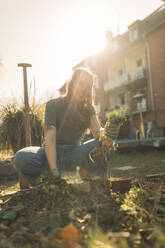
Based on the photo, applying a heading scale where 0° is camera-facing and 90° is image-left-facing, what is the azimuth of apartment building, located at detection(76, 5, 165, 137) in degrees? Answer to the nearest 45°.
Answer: approximately 45°

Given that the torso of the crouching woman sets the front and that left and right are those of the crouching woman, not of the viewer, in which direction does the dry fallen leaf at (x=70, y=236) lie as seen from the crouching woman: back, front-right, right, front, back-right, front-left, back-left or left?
front-right

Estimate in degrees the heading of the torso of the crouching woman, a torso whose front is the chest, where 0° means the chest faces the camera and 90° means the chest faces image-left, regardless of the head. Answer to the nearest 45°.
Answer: approximately 315°

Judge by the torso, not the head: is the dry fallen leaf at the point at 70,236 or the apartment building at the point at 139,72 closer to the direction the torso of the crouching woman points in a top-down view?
the dry fallen leaf

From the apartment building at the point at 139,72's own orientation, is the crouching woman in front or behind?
in front

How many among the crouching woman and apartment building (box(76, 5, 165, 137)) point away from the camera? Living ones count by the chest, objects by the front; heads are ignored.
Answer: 0

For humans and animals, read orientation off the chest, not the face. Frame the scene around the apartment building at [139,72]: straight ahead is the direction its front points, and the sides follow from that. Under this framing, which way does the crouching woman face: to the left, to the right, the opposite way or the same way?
to the left
